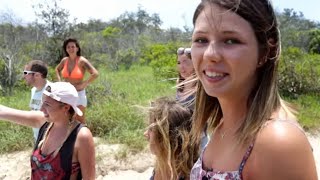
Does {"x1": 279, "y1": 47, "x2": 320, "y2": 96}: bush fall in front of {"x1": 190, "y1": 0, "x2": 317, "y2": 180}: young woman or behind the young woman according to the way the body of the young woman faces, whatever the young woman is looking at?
behind

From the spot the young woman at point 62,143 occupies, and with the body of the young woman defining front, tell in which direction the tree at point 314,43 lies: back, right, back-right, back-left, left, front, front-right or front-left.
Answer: back

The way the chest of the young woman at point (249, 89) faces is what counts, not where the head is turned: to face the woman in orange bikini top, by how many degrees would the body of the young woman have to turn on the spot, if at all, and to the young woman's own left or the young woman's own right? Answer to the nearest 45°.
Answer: approximately 90° to the young woman's own right

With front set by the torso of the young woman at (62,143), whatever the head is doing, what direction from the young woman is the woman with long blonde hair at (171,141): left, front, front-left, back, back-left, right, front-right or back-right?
left

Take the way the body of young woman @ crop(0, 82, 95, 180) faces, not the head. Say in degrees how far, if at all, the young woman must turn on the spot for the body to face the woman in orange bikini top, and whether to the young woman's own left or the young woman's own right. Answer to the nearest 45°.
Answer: approximately 135° to the young woman's own right

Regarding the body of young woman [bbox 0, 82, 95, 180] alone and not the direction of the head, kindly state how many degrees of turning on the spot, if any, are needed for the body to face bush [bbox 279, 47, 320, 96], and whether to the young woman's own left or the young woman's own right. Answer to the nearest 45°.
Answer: approximately 180°

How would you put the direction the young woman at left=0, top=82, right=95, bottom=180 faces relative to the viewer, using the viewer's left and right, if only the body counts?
facing the viewer and to the left of the viewer

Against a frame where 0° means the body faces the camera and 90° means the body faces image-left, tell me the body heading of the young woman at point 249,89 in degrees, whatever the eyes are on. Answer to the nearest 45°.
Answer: approximately 45°
